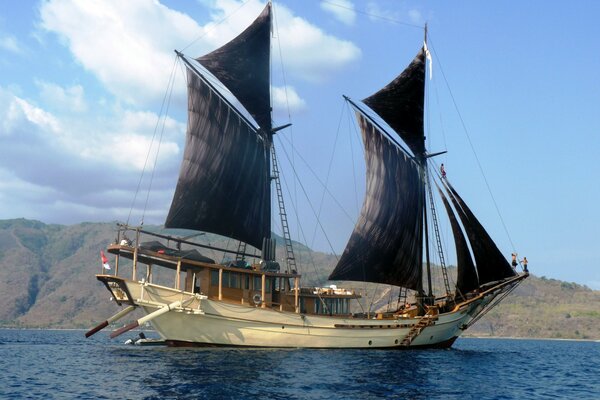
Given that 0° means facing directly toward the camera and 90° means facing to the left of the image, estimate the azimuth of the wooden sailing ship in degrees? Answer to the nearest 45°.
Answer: approximately 270°
